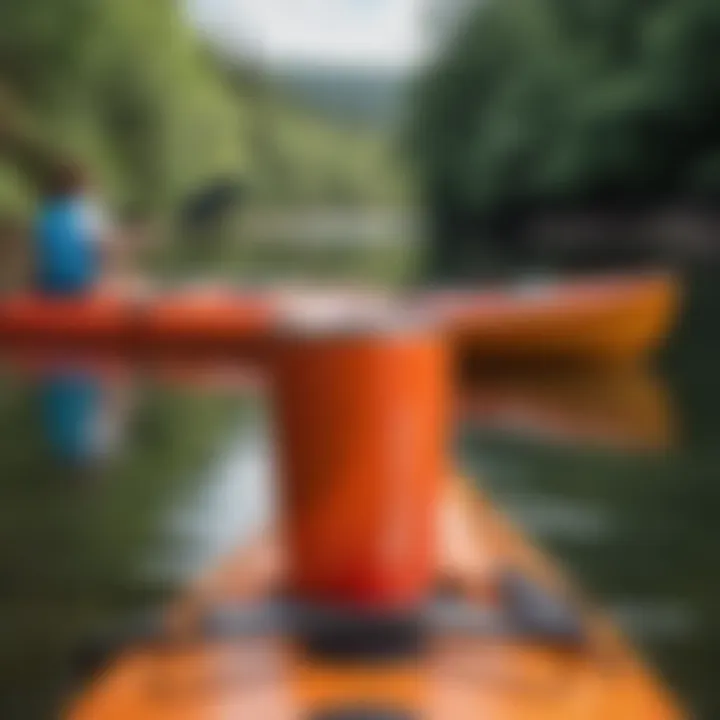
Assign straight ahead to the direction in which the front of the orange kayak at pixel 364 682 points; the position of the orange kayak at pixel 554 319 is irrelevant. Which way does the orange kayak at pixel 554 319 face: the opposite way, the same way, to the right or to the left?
to the right

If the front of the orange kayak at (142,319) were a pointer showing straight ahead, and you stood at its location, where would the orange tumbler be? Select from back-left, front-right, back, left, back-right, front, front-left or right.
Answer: right

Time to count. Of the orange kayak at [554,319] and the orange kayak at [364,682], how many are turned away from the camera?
1

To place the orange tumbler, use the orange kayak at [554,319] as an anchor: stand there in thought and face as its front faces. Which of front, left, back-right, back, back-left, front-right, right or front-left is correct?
right

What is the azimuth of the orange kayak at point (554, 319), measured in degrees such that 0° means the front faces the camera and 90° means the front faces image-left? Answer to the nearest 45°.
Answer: approximately 270°

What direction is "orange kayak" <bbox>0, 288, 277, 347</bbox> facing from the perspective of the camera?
to the viewer's right

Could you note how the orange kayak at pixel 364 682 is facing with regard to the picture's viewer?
facing away from the viewer
